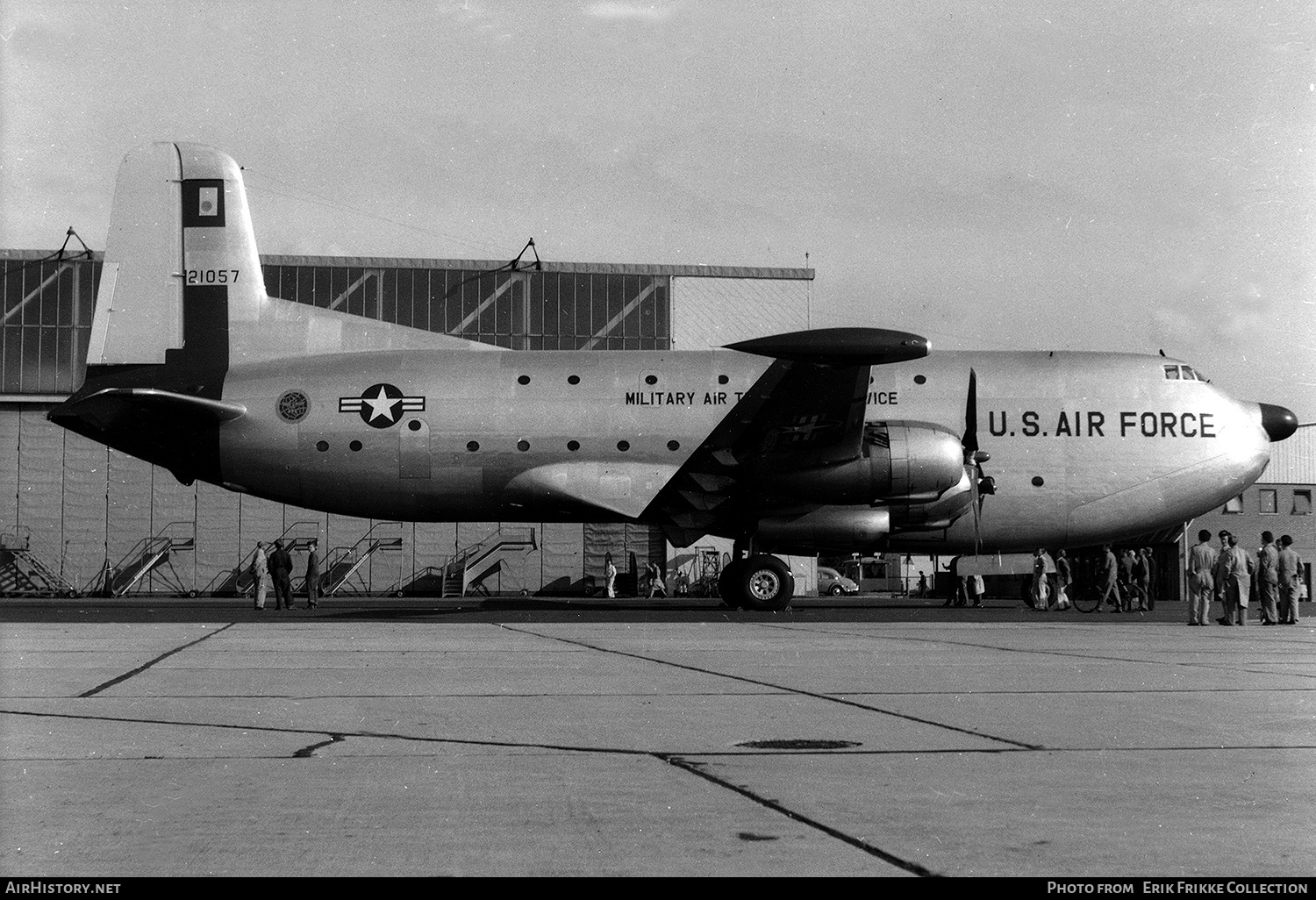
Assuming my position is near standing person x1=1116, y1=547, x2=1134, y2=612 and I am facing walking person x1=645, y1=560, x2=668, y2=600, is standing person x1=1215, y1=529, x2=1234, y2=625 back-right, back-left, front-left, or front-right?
back-left

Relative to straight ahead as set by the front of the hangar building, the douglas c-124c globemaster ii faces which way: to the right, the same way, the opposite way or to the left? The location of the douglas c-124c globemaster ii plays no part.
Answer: to the left

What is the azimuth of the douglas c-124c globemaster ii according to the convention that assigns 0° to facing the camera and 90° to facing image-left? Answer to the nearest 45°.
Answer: approximately 270°

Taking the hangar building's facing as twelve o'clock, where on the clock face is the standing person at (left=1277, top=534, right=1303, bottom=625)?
The standing person is roughly at 11 o'clock from the hangar building.

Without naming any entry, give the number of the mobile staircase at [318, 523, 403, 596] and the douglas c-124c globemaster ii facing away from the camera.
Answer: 0

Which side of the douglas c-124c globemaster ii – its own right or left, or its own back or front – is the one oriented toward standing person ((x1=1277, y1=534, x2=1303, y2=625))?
front

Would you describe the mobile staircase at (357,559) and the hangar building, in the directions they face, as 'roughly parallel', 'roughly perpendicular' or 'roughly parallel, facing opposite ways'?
roughly perpendicular

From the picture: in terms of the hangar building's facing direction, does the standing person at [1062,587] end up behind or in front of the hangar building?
in front

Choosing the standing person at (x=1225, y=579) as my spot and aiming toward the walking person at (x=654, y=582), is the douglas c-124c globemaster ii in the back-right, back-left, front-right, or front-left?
front-left

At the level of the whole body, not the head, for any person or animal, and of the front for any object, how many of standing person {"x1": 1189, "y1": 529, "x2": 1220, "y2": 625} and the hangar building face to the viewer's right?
0

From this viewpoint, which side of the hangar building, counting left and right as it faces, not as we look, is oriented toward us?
front
